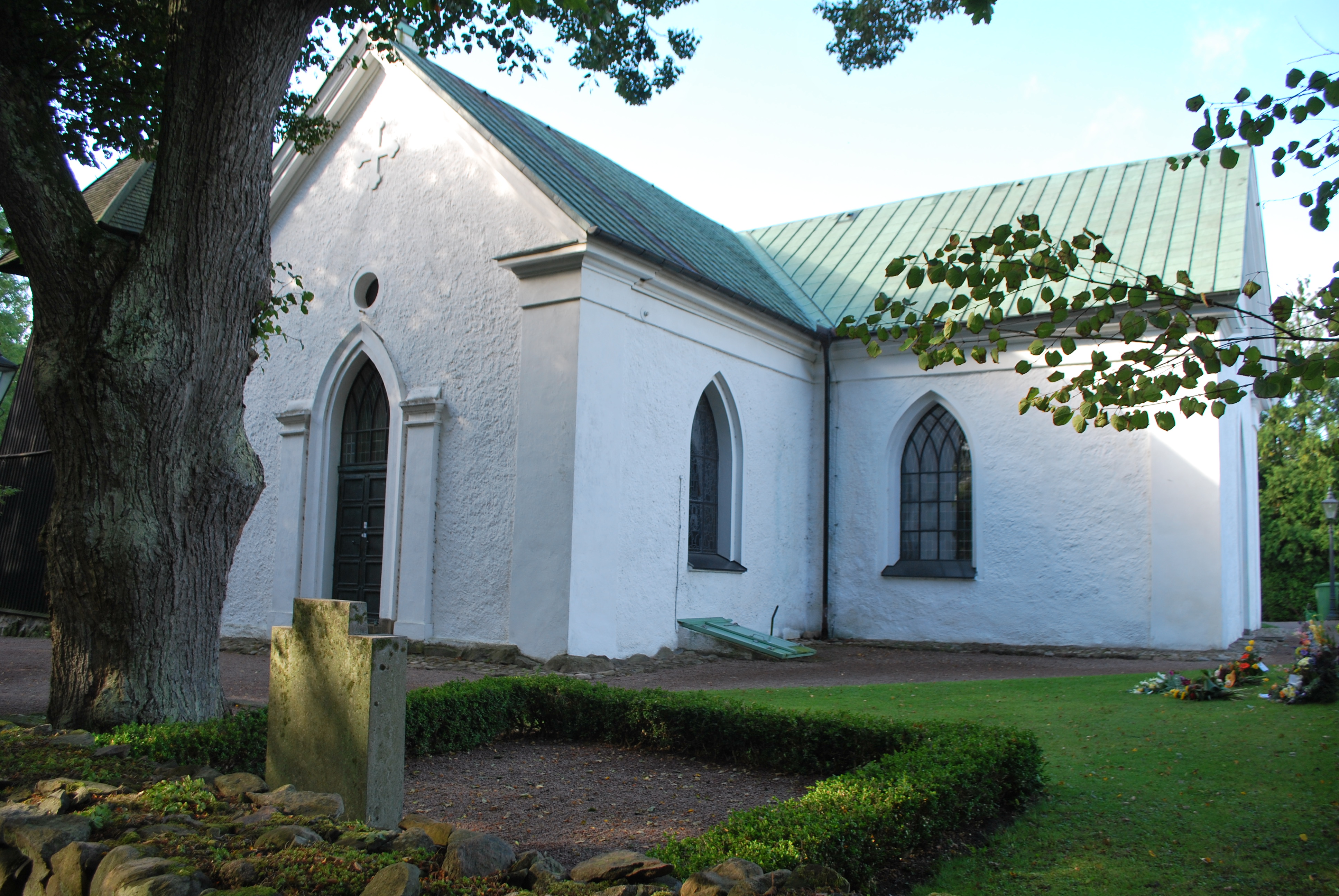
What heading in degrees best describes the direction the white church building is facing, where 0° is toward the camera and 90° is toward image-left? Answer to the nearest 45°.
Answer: approximately 45°

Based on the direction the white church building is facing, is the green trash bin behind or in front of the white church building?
behind

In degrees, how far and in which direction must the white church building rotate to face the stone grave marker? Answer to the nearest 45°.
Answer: approximately 45° to its left

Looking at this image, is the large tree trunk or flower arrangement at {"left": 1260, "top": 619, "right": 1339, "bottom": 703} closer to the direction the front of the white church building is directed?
the large tree trunk

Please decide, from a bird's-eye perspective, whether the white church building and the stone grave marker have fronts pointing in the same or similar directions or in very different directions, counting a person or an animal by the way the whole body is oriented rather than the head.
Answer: very different directions

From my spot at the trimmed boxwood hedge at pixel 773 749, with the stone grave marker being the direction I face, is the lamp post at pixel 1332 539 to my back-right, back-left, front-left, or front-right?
back-right

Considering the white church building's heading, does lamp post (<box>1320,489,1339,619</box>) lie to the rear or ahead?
to the rear
